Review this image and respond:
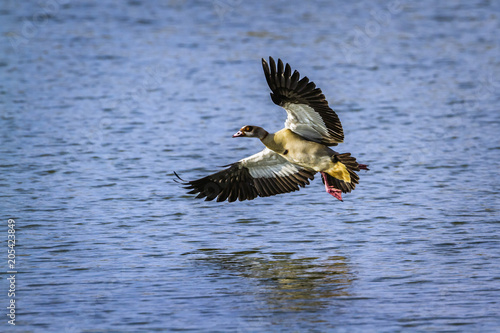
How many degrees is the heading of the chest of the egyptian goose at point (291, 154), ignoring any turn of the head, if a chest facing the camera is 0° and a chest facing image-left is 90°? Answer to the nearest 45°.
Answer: approximately 90°
